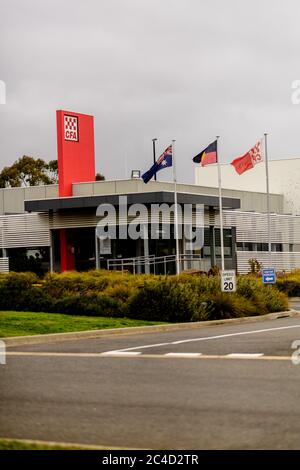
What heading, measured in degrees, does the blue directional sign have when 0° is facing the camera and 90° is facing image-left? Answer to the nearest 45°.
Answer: approximately 0°

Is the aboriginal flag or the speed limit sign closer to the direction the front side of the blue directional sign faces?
the speed limit sign

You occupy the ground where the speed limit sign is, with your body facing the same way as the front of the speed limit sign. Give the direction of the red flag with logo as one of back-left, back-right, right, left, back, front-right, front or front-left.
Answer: back

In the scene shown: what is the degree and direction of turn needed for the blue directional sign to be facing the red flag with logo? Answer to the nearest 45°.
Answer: approximately 180°

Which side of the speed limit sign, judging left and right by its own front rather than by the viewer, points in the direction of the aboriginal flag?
back

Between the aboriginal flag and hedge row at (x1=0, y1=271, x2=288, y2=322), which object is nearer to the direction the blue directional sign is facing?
the hedge row

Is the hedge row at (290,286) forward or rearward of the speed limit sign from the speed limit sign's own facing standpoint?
rearward

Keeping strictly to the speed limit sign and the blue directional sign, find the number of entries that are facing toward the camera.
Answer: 2

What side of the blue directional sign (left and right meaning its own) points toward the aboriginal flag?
back
